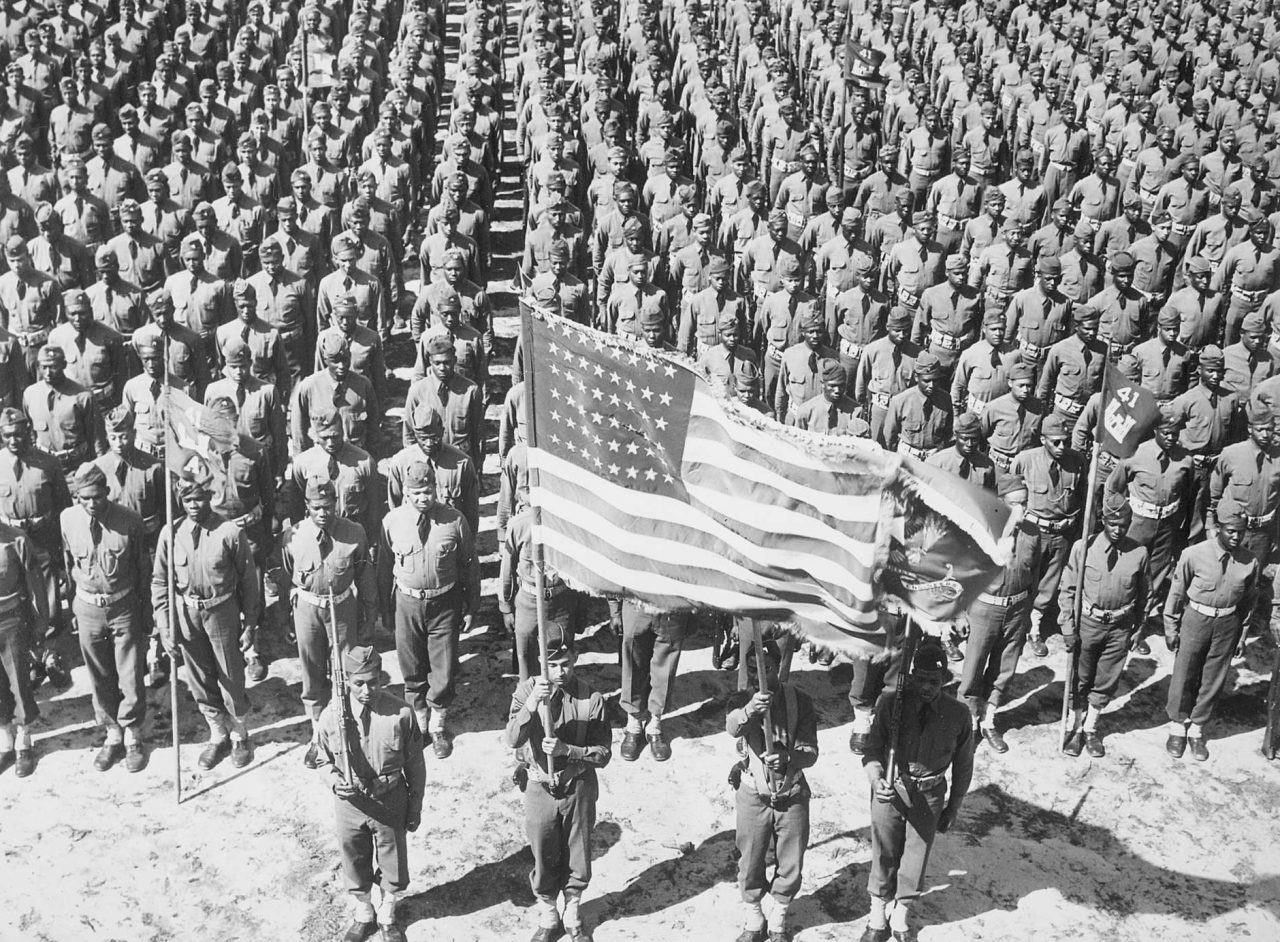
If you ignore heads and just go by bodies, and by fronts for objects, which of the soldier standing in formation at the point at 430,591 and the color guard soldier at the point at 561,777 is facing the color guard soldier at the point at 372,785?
the soldier standing in formation at the point at 430,591

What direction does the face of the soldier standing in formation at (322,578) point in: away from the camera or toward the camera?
toward the camera

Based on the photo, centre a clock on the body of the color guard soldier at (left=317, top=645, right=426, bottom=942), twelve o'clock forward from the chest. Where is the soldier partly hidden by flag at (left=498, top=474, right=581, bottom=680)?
the soldier partly hidden by flag at (left=498, top=474, right=581, bottom=680) is roughly at 7 o'clock from the color guard soldier at (left=317, top=645, right=426, bottom=942).

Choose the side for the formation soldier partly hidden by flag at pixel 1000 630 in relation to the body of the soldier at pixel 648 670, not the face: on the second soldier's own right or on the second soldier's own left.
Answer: on the second soldier's own left

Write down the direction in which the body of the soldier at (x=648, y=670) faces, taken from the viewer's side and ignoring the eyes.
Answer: toward the camera

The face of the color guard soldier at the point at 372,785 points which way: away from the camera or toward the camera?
toward the camera

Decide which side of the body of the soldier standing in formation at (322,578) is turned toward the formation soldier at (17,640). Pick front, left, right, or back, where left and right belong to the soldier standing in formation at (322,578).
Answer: right

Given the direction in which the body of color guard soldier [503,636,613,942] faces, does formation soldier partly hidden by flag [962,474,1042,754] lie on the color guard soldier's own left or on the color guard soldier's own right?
on the color guard soldier's own left

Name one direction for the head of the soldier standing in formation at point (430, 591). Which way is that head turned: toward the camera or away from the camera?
toward the camera

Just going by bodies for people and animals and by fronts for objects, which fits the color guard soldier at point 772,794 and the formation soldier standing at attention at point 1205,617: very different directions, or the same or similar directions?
same or similar directions

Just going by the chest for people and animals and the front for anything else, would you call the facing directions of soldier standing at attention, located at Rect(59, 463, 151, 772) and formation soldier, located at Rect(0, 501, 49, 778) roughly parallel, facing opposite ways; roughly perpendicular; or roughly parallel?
roughly parallel

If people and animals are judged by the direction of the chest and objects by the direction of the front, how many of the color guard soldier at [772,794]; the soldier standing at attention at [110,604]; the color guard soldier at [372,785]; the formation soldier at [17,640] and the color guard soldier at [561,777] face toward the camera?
5

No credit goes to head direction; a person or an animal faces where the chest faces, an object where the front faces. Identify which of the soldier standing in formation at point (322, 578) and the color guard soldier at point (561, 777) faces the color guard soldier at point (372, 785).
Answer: the soldier standing in formation at point (322, 578)

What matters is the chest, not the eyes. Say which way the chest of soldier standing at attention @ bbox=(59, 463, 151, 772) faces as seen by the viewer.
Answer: toward the camera

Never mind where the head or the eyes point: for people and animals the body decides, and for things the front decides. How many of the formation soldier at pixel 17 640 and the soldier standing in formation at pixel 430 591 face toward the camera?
2

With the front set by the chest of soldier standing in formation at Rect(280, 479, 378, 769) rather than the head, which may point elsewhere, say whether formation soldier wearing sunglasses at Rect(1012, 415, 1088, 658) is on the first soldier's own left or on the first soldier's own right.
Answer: on the first soldier's own left

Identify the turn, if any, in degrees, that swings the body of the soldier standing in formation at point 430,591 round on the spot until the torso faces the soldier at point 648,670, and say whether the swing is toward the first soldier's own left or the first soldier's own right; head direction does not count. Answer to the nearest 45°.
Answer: approximately 90° to the first soldier's own left

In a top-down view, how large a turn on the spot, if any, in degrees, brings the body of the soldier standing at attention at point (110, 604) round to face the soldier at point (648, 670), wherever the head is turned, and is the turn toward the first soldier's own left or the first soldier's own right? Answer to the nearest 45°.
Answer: approximately 90° to the first soldier's own left

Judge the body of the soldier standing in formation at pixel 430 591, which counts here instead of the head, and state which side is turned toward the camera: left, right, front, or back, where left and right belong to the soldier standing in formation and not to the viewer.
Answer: front
